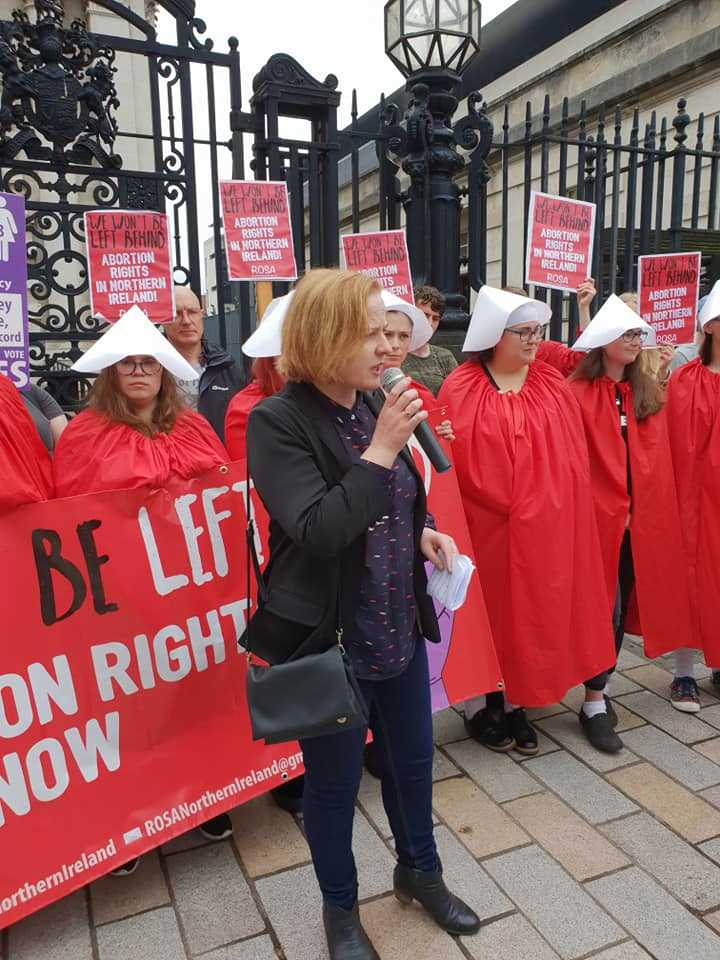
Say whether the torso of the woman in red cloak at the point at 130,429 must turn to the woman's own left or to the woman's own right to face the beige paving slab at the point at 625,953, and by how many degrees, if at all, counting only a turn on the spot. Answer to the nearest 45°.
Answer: approximately 45° to the woman's own left

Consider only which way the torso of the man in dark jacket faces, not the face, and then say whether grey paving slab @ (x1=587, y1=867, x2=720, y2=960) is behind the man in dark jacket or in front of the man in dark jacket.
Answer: in front

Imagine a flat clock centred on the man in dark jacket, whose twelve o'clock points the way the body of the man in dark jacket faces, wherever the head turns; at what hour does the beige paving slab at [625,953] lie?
The beige paving slab is roughly at 11 o'clock from the man in dark jacket.

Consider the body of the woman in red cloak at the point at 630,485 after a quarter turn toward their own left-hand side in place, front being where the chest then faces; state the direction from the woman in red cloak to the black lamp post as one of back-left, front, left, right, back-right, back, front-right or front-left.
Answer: back-left

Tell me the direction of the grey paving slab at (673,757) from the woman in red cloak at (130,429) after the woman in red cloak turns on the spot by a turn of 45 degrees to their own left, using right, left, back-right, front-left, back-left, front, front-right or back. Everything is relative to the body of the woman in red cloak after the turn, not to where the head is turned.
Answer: front-left

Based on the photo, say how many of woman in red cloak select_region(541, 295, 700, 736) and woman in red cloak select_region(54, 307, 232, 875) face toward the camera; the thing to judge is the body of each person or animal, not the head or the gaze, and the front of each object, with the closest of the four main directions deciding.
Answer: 2

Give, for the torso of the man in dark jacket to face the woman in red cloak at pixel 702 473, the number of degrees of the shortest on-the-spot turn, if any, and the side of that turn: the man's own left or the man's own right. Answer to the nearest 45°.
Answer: approximately 90° to the man's own left

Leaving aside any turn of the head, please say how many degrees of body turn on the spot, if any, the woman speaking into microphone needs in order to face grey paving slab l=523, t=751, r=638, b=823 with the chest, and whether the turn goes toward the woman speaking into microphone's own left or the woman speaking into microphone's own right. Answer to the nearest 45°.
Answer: approximately 90° to the woman speaking into microphone's own left

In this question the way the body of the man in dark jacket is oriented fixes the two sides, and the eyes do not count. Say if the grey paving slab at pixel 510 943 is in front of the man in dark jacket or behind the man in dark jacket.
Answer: in front

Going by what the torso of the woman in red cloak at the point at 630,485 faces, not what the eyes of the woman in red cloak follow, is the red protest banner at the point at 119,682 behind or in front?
in front

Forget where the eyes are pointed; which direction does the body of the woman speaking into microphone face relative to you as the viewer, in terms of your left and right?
facing the viewer and to the right of the viewer

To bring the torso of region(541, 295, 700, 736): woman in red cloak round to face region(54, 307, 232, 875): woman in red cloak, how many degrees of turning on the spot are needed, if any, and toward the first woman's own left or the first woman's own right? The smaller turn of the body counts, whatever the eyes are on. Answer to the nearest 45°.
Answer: approximately 45° to the first woman's own right
